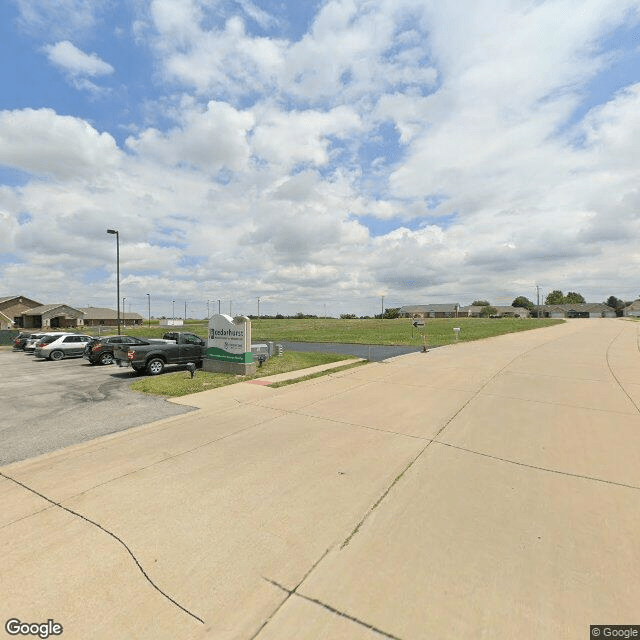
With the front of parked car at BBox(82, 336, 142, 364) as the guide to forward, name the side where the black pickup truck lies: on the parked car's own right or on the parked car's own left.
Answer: on the parked car's own right

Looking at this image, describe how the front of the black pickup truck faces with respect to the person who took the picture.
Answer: facing away from the viewer and to the right of the viewer

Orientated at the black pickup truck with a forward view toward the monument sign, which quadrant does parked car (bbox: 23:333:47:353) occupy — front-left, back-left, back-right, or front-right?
back-left

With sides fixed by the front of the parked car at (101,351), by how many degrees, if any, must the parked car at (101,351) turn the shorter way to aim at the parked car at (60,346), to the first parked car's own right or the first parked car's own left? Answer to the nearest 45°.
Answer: approximately 45° to the first parked car's own left

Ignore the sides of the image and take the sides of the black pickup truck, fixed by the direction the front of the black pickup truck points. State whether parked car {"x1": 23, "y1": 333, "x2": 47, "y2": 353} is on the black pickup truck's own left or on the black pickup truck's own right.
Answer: on the black pickup truck's own left

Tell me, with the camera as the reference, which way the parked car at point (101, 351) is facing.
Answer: facing away from the viewer and to the right of the viewer
